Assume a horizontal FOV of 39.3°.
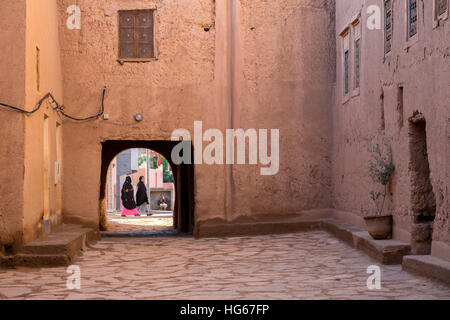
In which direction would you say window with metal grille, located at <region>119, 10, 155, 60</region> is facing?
toward the camera

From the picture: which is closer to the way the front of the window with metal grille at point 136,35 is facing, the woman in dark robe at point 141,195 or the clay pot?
the clay pot

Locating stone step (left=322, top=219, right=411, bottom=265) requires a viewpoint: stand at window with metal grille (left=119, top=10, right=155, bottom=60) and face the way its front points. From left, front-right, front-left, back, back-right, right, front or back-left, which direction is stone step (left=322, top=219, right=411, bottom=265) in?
front-left

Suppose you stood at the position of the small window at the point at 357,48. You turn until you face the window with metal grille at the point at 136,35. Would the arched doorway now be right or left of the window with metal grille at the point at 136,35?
right

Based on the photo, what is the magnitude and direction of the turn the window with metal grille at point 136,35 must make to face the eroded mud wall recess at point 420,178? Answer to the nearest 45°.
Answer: approximately 45° to its left

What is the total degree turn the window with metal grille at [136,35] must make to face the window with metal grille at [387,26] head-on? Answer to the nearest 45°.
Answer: approximately 45° to its left

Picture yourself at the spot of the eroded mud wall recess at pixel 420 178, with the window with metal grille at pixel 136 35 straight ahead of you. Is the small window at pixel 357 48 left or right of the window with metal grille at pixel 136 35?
right

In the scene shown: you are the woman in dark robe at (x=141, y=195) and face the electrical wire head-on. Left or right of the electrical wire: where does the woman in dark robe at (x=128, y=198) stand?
right

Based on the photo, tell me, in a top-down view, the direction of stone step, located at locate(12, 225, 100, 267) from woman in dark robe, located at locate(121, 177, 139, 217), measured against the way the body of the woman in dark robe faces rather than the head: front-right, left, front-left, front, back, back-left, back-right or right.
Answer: back

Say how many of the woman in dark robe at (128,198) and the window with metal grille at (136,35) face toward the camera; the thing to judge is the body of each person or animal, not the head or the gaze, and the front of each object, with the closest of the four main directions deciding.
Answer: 1
